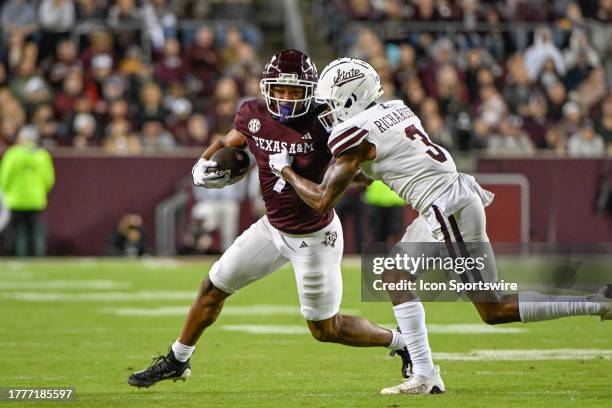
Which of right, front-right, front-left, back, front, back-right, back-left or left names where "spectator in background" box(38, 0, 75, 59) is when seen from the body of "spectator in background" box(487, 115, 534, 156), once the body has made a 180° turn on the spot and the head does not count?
left

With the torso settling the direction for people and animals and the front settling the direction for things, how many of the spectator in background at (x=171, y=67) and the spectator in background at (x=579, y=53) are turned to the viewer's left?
0

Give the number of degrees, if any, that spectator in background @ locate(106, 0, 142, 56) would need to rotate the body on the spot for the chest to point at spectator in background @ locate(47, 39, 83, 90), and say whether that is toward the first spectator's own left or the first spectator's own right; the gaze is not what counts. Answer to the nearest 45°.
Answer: approximately 45° to the first spectator's own right

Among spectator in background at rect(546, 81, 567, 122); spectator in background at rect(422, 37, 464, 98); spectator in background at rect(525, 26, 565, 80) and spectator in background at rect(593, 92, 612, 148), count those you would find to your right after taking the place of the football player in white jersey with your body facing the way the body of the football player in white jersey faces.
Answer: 4

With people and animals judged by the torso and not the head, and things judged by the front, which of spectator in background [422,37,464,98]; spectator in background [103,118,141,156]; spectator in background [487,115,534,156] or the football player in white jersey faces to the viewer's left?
the football player in white jersey

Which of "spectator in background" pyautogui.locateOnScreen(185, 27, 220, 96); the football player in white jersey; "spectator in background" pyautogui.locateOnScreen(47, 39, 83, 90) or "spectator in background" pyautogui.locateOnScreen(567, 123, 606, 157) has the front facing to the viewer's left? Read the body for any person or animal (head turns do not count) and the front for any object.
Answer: the football player in white jersey

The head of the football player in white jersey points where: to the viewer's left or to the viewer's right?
to the viewer's left

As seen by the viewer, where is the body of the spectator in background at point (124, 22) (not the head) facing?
toward the camera

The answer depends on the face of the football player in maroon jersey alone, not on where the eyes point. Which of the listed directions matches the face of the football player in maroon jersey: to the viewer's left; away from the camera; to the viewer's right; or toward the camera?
toward the camera

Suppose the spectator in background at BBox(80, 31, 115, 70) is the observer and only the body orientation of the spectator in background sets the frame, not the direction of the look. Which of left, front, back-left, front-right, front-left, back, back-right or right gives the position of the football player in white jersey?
front

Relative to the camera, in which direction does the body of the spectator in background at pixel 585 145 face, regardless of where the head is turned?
toward the camera

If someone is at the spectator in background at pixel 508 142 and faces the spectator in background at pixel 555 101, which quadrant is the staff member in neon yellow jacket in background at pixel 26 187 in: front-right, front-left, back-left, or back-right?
back-left

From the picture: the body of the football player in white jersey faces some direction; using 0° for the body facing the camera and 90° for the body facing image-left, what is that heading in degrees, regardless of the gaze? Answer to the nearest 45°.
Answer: approximately 90°

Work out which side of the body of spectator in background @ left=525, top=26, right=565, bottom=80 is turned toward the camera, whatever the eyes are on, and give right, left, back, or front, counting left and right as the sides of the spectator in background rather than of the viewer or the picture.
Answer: front

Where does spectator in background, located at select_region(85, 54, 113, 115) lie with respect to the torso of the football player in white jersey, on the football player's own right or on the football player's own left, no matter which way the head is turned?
on the football player's own right

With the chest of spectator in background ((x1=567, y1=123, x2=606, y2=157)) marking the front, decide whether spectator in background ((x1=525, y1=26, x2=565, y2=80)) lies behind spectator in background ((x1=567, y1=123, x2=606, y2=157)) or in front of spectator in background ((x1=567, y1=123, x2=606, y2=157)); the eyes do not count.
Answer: behind

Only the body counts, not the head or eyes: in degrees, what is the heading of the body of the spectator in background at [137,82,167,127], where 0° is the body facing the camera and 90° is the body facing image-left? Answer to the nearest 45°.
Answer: approximately 0°

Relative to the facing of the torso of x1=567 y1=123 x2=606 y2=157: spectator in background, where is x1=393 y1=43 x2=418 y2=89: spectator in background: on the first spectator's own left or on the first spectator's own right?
on the first spectator's own right
